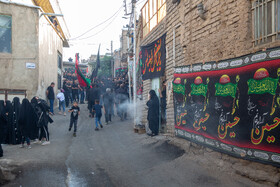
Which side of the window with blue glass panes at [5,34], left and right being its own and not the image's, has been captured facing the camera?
front

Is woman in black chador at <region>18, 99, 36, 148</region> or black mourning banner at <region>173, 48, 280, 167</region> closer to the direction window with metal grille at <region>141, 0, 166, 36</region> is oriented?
the woman in black chador

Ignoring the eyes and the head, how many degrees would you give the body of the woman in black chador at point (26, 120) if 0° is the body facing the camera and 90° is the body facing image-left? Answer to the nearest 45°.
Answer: approximately 180°

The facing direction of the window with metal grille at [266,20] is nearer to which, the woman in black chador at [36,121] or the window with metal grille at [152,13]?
the woman in black chador

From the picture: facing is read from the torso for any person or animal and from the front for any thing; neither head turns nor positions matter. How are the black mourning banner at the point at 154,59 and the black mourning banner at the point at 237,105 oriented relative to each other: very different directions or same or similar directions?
same or similar directions

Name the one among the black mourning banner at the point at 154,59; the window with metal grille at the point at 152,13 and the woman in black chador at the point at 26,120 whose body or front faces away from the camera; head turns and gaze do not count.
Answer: the woman in black chador

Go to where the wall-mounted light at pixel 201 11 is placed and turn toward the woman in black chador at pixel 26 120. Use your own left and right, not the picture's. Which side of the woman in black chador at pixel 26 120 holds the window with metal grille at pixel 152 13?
right

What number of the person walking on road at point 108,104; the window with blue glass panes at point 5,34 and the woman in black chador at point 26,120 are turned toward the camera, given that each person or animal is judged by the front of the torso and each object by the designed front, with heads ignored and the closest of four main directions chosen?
1

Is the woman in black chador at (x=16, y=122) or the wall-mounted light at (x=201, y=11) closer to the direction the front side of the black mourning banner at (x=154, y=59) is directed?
the woman in black chador

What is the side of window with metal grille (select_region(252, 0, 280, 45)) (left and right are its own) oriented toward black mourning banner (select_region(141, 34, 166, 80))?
right
